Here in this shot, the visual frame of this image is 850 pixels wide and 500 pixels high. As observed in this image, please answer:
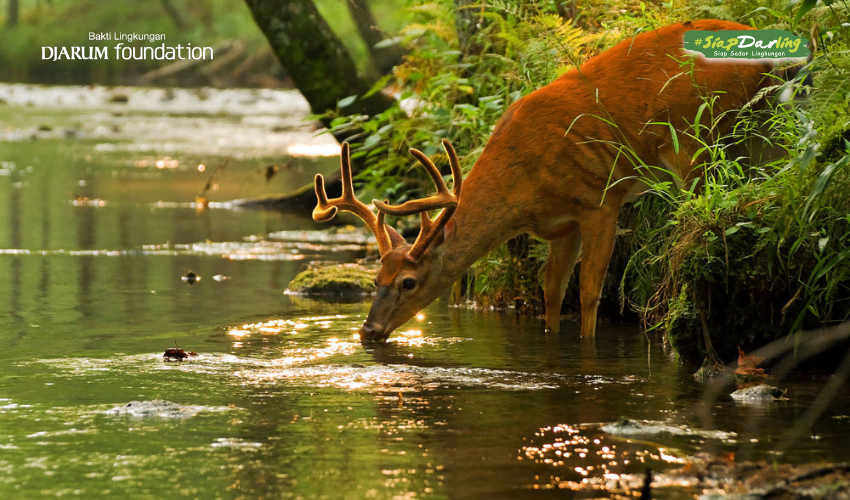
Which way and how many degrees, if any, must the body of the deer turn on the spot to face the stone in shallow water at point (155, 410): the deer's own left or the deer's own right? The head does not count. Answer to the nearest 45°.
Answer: approximately 45° to the deer's own left

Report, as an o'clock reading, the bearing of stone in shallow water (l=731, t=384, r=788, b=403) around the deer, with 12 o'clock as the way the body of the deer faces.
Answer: The stone in shallow water is roughly at 8 o'clock from the deer.

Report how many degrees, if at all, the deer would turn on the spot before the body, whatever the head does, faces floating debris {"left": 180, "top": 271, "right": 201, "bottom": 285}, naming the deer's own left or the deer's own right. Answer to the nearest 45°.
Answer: approximately 45° to the deer's own right

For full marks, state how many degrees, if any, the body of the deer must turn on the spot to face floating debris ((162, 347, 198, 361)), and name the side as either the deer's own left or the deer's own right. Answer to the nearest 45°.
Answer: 0° — it already faces it

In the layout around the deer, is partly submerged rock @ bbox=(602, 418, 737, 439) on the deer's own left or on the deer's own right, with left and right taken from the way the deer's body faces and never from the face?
on the deer's own left

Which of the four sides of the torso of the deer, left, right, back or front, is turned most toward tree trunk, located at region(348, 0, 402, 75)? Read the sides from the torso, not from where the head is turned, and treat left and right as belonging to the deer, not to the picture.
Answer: right

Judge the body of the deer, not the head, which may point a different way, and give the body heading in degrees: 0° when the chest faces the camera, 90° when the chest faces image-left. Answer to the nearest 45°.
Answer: approximately 90°

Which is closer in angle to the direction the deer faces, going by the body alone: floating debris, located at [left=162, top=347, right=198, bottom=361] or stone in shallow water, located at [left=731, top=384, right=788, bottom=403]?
the floating debris
